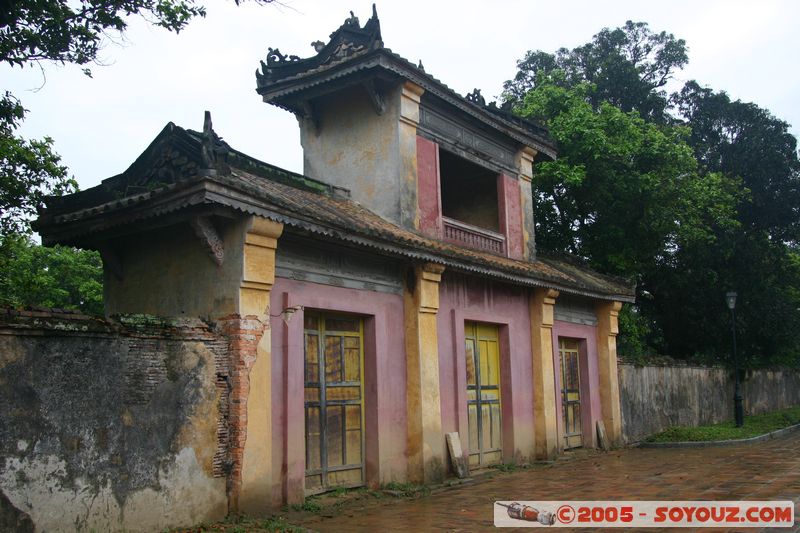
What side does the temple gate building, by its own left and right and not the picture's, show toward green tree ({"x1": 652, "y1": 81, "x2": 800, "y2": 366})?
left

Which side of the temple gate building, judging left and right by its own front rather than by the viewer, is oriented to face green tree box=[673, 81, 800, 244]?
left

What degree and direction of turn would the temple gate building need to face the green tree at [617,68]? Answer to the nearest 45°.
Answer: approximately 90° to its left

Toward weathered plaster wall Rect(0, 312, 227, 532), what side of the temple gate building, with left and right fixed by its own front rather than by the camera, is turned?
right

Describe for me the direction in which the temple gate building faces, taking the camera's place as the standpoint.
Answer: facing the viewer and to the right of the viewer

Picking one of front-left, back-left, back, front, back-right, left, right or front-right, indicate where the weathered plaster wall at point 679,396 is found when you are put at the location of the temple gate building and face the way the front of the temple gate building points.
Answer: left
